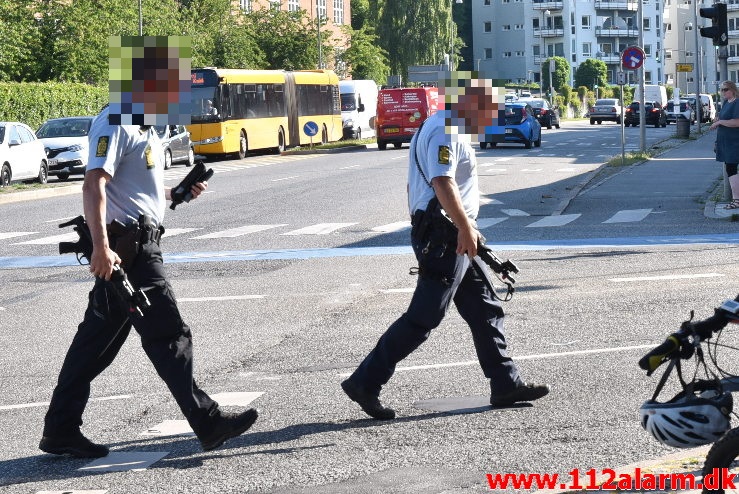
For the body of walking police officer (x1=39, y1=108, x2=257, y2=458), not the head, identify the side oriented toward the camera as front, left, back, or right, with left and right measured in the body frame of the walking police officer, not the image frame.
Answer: right

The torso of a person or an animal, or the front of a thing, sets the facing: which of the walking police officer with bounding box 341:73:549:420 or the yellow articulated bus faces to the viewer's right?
the walking police officer

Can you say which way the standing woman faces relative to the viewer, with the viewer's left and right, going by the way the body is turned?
facing to the left of the viewer

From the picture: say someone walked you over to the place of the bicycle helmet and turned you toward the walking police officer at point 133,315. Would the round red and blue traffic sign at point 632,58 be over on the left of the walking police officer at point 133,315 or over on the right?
right

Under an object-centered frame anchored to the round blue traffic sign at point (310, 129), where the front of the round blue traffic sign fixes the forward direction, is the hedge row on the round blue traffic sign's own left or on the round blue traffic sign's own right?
on the round blue traffic sign's own right

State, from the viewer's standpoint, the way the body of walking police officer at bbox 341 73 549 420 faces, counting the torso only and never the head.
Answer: to the viewer's right

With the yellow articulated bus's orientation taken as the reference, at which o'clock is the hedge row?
The hedge row is roughly at 1 o'clock from the yellow articulated bus.

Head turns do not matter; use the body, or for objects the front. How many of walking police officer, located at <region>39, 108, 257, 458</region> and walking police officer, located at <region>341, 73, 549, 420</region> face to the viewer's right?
2

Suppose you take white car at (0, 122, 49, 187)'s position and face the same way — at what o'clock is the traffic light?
The traffic light is roughly at 9 o'clock from the white car.

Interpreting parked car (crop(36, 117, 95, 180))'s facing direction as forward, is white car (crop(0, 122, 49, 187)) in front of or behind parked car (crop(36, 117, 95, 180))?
in front

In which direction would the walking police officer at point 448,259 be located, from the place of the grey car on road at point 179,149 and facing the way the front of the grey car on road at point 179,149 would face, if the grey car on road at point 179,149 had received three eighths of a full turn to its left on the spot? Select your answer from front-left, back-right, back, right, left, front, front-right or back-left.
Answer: right

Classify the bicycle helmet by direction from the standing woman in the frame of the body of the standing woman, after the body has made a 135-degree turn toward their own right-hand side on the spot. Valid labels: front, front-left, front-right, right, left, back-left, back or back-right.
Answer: back-right

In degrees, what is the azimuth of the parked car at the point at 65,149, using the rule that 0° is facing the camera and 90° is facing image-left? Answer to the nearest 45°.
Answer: approximately 45°

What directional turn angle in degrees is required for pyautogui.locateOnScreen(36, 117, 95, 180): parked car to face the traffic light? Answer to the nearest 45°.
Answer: approximately 90° to its left

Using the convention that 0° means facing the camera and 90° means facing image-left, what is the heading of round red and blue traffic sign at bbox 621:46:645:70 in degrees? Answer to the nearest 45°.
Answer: approximately 0°
